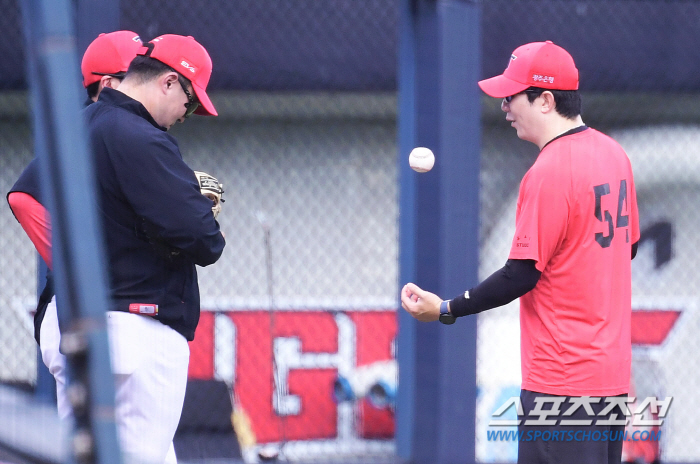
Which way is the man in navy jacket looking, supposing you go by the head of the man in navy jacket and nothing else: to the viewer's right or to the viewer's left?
to the viewer's right

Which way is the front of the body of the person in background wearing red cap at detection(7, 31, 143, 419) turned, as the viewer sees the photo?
to the viewer's right

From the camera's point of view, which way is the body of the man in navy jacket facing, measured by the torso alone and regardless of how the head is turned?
to the viewer's right

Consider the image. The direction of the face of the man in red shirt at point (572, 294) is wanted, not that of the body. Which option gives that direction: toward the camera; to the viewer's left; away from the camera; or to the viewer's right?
to the viewer's left

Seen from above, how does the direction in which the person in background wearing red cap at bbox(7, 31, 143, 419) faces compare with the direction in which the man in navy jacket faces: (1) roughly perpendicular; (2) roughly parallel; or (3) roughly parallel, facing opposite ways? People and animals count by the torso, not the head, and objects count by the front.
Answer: roughly parallel

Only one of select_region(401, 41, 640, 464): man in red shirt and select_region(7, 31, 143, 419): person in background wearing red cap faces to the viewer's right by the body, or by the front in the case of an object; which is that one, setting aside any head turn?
the person in background wearing red cap

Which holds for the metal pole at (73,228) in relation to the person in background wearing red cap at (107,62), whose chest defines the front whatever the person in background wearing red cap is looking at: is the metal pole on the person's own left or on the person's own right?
on the person's own right

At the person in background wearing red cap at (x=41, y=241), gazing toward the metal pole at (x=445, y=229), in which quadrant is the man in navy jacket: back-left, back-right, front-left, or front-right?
front-right

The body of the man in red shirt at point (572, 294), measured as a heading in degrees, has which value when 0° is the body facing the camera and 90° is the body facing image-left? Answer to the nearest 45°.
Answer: approximately 135°

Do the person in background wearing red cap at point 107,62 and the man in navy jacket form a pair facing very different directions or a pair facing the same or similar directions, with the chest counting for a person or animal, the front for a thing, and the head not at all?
same or similar directions

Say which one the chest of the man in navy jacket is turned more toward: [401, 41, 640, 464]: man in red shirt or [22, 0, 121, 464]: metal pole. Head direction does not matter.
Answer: the man in red shirt

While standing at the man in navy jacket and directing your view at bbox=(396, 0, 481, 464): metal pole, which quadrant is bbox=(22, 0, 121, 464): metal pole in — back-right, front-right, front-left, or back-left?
back-right

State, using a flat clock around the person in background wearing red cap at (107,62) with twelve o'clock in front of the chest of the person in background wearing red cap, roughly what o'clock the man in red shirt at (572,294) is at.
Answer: The man in red shirt is roughly at 1 o'clock from the person in background wearing red cap.

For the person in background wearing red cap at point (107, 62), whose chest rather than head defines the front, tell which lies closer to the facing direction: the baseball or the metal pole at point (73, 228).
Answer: the baseball

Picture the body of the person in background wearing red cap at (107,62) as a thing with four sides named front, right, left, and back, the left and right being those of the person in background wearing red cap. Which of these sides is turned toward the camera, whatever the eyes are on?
right

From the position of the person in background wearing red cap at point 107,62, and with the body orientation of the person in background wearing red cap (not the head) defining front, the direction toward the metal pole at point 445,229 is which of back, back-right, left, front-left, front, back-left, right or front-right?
front
